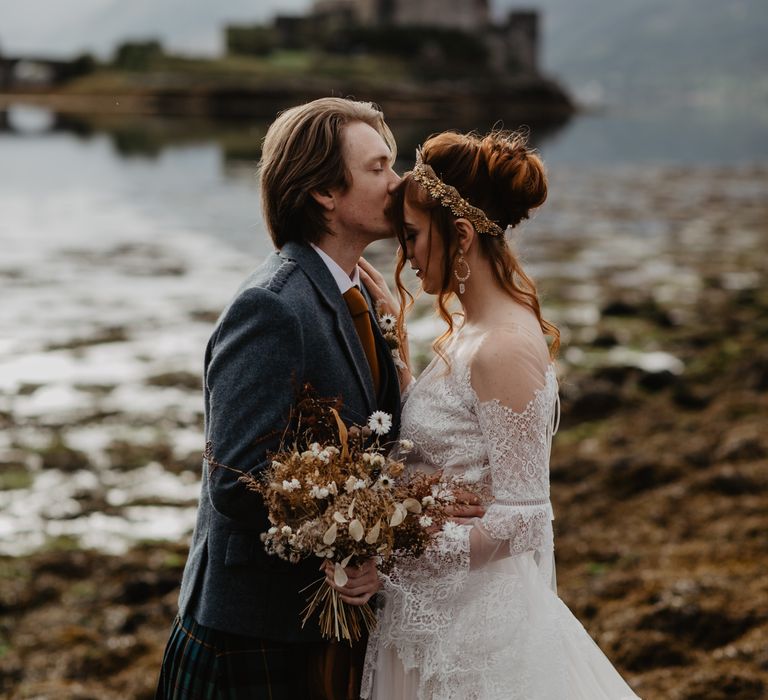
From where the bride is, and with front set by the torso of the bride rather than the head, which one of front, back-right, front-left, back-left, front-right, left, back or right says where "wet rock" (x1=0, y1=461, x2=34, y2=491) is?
front-right

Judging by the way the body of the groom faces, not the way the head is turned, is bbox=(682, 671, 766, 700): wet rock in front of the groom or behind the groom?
in front

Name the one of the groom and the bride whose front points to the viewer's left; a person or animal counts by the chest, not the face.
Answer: the bride

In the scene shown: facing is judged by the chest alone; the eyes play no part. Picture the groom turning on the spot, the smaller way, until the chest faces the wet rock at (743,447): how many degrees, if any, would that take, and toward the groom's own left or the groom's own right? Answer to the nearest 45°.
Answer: approximately 45° to the groom's own left

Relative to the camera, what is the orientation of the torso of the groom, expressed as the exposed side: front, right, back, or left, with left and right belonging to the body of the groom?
right

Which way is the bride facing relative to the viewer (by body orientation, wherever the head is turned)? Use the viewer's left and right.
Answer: facing to the left of the viewer

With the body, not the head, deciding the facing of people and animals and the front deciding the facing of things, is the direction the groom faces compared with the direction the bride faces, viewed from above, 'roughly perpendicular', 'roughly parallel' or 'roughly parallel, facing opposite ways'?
roughly parallel, facing opposite ways

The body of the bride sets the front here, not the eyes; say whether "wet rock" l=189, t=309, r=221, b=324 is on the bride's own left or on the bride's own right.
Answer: on the bride's own right

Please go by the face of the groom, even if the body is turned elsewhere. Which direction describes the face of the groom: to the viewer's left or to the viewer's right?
to the viewer's right

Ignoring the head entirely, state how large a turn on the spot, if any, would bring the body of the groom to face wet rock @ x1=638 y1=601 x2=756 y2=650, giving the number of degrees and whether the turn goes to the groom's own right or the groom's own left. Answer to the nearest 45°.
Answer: approximately 45° to the groom's own left

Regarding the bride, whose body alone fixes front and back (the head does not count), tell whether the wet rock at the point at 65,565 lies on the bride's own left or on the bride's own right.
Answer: on the bride's own right

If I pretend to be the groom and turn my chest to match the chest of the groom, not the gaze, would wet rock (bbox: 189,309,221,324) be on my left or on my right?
on my left

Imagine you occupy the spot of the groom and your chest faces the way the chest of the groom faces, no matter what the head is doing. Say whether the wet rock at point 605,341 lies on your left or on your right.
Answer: on your left
